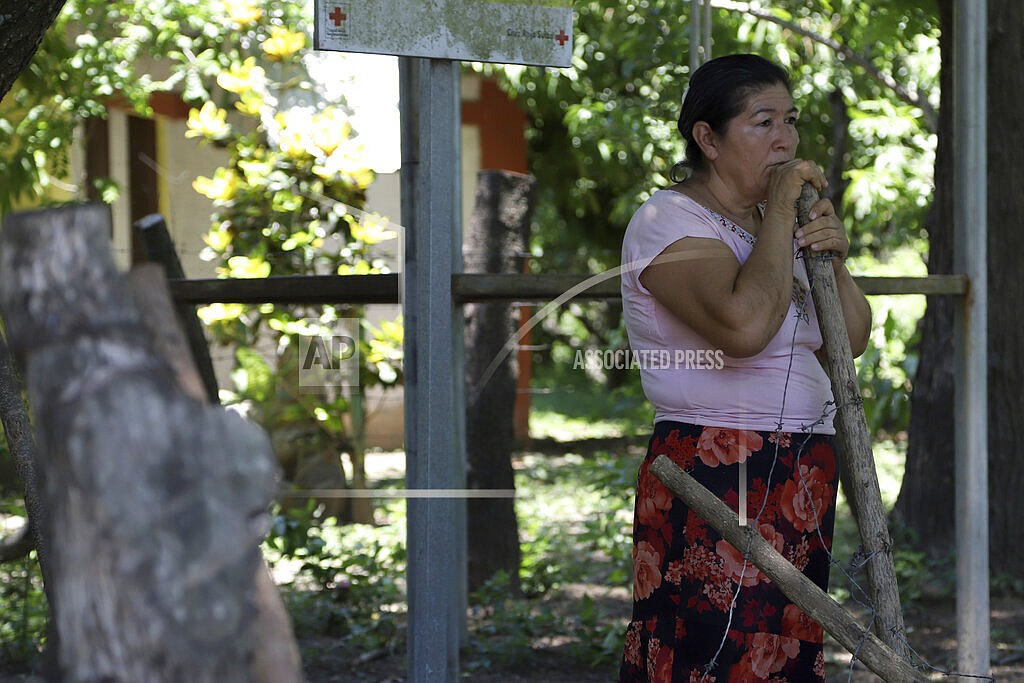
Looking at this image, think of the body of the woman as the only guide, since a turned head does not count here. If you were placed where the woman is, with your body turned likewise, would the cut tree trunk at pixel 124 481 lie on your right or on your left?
on your right

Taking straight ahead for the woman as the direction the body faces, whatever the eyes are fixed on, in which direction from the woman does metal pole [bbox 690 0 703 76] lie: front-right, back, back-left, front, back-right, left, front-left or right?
back-left

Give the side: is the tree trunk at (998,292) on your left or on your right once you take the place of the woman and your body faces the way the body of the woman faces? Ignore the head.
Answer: on your left

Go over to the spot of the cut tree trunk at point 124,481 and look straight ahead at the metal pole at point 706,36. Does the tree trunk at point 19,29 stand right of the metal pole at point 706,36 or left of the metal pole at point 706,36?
left

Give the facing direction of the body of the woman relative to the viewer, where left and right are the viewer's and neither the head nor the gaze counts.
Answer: facing the viewer and to the right of the viewer
